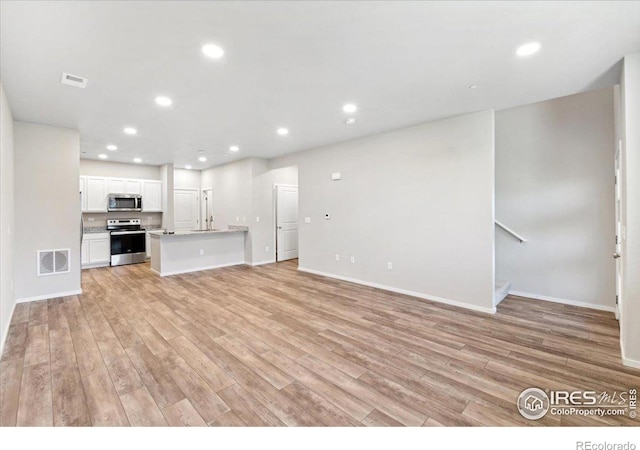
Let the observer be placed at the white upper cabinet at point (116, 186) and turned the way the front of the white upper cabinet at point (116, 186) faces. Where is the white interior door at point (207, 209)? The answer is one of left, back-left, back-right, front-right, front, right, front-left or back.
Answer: left

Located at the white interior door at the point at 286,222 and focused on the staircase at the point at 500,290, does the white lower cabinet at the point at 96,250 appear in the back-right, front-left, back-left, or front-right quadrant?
back-right

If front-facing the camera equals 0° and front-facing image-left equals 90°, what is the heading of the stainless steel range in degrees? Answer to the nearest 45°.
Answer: approximately 0°

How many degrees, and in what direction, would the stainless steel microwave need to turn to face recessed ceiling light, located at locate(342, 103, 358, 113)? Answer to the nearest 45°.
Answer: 0° — it already faces it

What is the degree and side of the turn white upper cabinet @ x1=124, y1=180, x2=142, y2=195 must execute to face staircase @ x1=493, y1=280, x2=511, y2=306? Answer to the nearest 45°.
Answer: approximately 45° to its left

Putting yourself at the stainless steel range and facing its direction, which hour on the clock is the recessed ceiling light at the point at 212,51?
The recessed ceiling light is roughly at 12 o'clock from the stainless steel range.

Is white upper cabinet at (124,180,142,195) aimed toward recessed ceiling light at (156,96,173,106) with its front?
yes

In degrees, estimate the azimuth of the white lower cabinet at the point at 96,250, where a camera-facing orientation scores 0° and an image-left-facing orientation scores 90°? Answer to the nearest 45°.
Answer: approximately 0°
